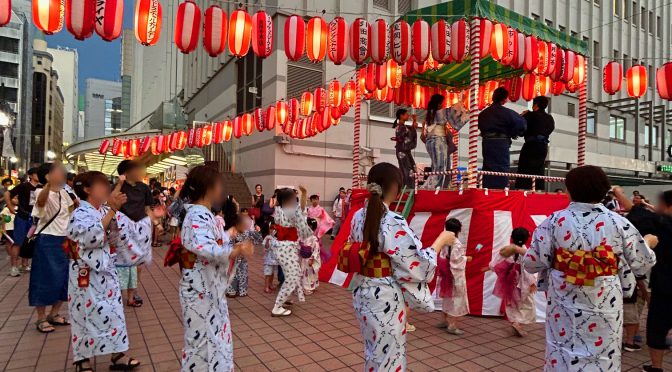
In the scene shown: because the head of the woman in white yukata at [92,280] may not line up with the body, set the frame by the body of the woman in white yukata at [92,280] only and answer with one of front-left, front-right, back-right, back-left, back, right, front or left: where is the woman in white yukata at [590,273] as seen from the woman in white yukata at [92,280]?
front-right

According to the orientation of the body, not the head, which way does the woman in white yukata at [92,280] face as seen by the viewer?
to the viewer's right

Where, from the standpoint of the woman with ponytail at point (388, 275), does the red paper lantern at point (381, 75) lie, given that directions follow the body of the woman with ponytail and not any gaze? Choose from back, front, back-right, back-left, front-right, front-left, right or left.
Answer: front-left

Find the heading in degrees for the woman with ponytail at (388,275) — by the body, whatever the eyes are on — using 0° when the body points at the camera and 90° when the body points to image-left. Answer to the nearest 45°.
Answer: approximately 225°

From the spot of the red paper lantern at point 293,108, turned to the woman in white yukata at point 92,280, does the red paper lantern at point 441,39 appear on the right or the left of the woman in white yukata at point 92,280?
left

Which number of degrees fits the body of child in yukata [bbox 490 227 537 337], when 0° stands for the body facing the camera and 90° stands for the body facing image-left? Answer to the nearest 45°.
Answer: approximately 225°

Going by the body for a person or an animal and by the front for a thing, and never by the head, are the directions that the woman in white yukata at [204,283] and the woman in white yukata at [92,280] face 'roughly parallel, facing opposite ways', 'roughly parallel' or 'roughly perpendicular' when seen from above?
roughly parallel

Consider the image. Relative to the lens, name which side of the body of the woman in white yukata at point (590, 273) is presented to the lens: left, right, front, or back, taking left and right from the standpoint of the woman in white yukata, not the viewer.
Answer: back

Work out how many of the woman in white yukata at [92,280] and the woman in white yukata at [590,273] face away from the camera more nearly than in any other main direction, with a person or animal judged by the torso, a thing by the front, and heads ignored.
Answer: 1

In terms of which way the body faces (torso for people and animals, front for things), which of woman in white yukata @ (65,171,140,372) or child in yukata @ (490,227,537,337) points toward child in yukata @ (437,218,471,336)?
the woman in white yukata

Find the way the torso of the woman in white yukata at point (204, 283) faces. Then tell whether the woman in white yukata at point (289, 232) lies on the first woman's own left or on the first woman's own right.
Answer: on the first woman's own left

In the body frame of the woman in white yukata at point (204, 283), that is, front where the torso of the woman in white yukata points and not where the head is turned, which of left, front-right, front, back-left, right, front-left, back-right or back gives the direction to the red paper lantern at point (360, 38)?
front-left

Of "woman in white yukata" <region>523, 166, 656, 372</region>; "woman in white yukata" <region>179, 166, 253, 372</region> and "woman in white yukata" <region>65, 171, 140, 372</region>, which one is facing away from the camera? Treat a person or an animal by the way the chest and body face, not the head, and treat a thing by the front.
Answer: "woman in white yukata" <region>523, 166, 656, 372</region>

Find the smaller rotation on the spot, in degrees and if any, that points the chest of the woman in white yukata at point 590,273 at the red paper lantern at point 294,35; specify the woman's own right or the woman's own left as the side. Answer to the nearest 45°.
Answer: approximately 45° to the woman's own left
